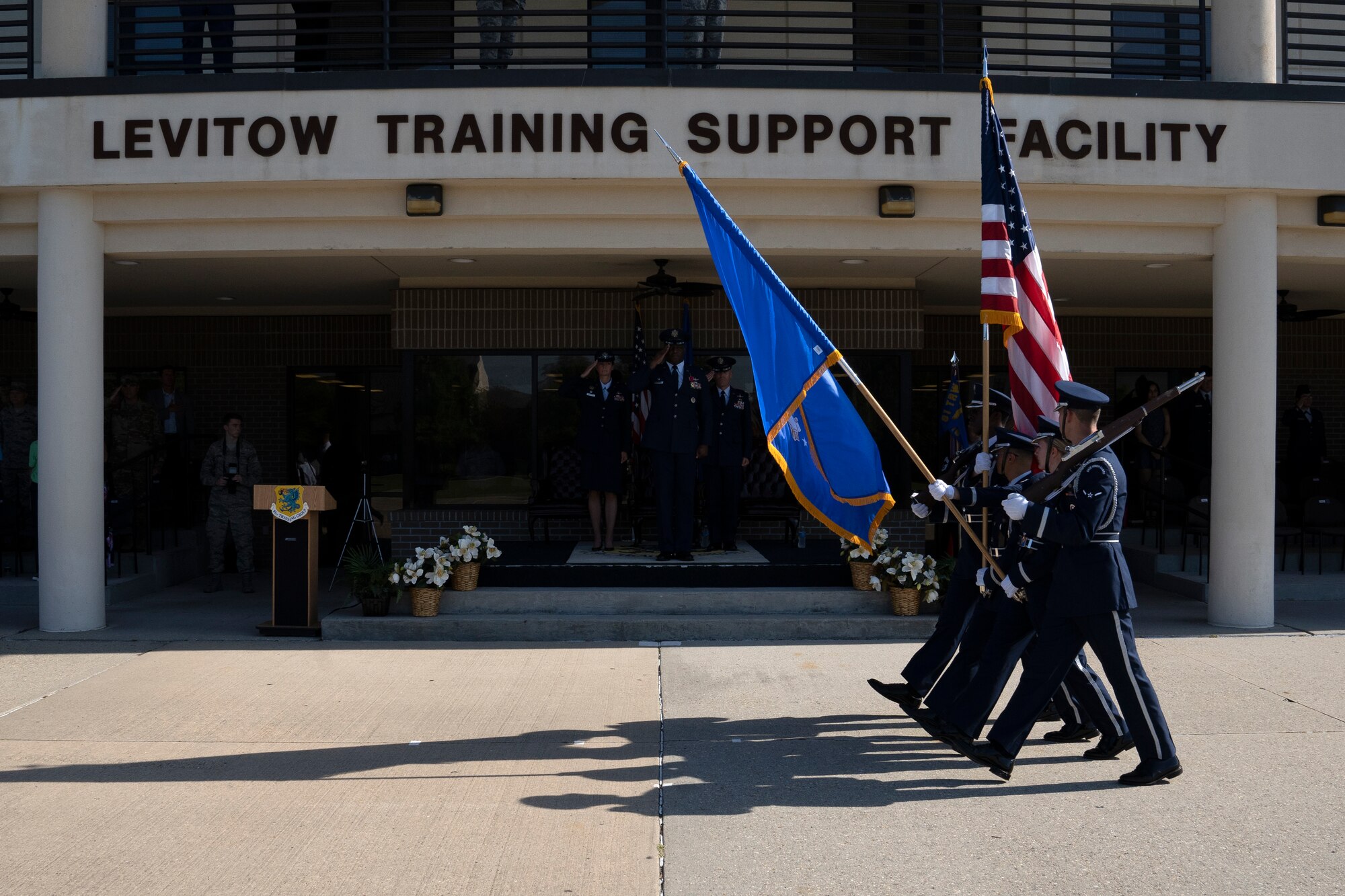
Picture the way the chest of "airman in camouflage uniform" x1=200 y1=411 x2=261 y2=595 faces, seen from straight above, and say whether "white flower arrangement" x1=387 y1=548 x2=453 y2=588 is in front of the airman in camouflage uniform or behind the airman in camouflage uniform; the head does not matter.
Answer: in front

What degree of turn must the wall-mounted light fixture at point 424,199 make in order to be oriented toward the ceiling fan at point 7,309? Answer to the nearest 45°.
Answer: approximately 135° to its right

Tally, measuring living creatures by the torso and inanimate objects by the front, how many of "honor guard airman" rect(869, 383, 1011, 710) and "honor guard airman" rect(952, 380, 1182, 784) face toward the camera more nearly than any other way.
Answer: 0

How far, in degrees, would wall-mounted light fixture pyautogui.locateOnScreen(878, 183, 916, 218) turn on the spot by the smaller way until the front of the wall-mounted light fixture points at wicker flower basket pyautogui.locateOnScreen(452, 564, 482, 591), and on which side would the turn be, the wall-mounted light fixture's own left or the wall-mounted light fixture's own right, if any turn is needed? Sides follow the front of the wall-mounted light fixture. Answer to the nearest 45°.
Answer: approximately 90° to the wall-mounted light fixture's own right

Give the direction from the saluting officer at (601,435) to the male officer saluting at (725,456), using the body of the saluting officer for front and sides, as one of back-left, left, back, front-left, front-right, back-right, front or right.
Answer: left

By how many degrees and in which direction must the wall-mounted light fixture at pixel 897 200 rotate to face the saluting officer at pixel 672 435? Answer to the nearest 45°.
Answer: approximately 90° to its right

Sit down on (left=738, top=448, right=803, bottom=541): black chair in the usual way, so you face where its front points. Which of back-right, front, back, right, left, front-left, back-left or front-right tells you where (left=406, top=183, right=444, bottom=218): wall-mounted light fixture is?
front-right

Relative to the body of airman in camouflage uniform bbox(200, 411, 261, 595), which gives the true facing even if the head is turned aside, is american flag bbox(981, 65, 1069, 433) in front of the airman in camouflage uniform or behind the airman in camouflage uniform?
in front

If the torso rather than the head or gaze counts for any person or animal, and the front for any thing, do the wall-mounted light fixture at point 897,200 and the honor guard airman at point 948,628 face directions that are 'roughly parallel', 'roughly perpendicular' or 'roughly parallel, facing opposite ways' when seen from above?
roughly perpendicular

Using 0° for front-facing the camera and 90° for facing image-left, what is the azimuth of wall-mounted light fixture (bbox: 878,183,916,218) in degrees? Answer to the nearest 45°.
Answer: approximately 0°

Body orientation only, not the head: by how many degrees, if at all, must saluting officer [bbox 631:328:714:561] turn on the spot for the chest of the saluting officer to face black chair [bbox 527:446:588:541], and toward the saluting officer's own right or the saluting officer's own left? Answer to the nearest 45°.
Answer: approximately 135° to the saluting officer's own right

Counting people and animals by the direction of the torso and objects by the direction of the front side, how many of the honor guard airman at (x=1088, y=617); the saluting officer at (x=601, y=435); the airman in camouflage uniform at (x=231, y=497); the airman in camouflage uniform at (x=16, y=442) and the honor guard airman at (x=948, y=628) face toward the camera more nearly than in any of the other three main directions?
3
